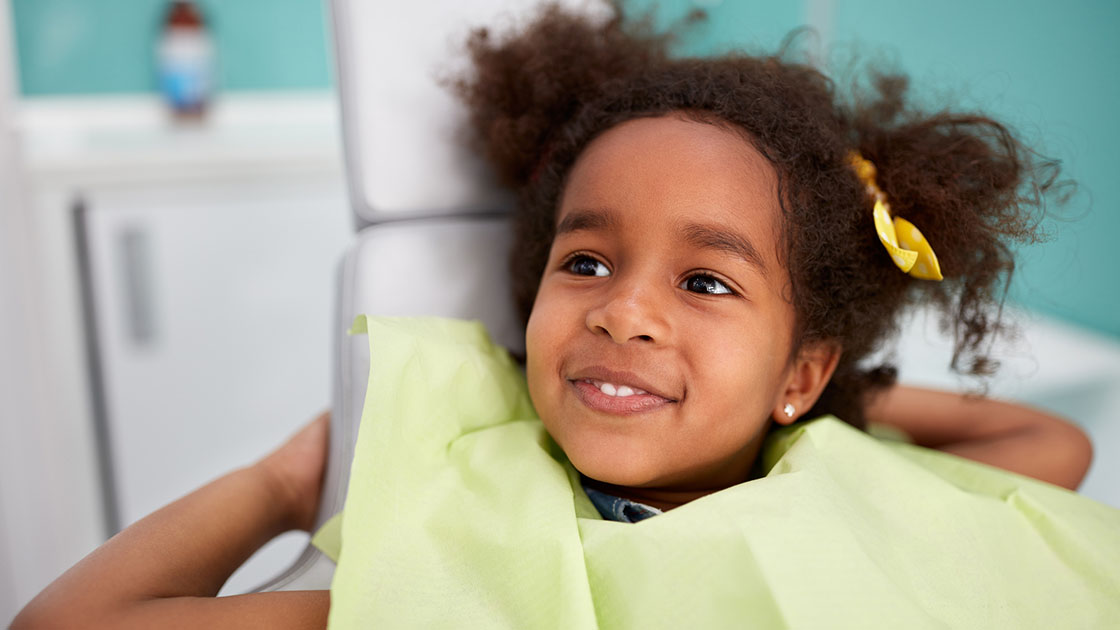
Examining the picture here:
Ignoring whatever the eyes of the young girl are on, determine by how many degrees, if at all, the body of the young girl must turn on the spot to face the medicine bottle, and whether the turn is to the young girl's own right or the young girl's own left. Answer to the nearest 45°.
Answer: approximately 90° to the young girl's own right

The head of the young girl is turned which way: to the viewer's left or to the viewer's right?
to the viewer's left

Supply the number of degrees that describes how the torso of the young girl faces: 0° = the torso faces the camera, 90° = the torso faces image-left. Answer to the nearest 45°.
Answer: approximately 45°

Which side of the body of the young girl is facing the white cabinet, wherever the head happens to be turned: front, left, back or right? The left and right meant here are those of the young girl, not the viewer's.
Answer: back
